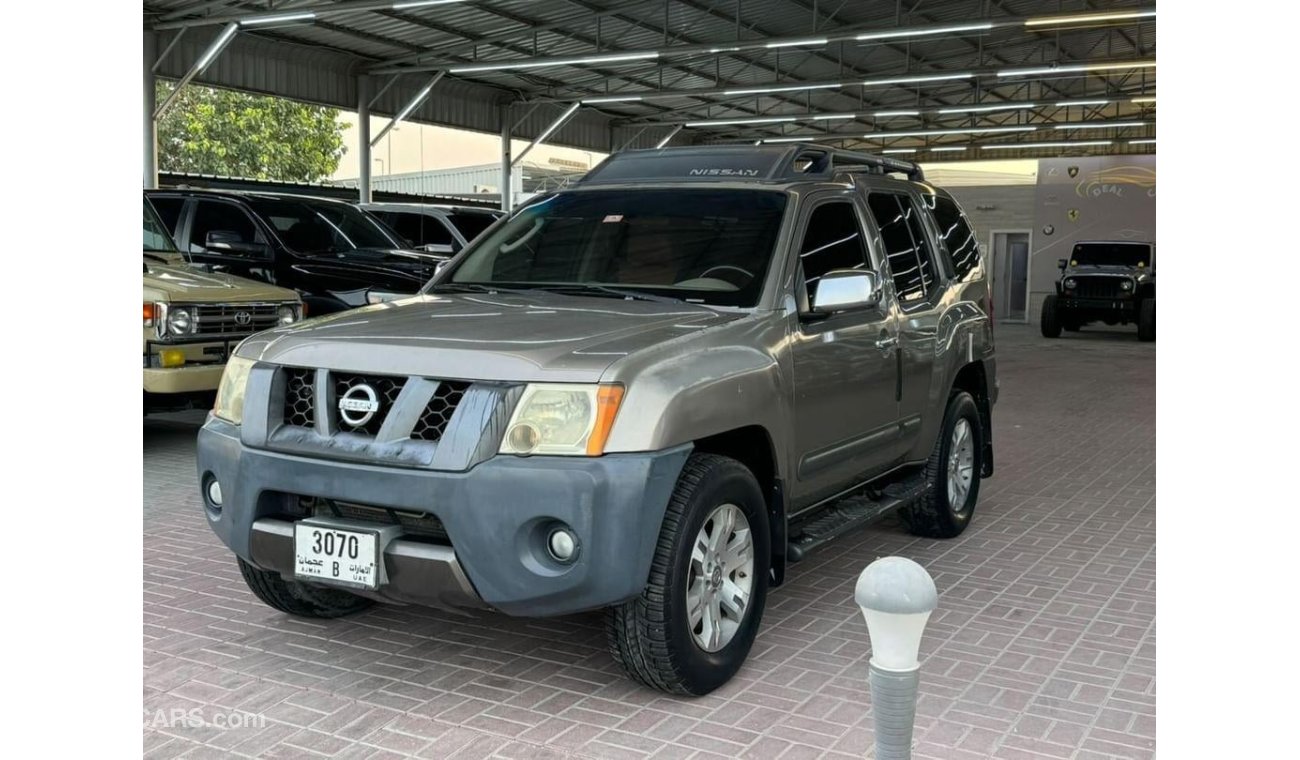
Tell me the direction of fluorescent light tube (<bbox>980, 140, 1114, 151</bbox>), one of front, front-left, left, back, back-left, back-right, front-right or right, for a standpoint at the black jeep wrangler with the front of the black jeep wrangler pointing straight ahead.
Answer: back

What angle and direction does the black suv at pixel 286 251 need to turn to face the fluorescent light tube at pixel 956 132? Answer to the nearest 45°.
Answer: approximately 90° to its left

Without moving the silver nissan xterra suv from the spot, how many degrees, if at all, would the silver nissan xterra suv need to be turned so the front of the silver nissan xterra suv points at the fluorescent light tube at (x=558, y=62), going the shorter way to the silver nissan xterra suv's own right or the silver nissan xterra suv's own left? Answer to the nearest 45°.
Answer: approximately 135° to the silver nissan xterra suv's own right

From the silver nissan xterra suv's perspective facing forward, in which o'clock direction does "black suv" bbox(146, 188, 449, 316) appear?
The black suv is roughly at 4 o'clock from the silver nissan xterra suv.

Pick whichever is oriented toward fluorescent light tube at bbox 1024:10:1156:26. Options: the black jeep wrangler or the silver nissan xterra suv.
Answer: the black jeep wrangler

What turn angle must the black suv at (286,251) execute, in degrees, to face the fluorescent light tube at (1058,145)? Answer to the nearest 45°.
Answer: approximately 90° to its left

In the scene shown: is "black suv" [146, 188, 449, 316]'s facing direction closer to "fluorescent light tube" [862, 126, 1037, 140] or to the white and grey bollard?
the white and grey bollard

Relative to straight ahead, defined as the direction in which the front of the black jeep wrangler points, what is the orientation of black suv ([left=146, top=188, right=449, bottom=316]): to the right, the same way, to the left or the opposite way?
to the left

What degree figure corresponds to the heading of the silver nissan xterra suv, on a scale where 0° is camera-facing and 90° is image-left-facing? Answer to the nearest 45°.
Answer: approximately 45°
